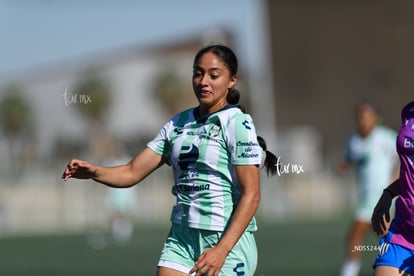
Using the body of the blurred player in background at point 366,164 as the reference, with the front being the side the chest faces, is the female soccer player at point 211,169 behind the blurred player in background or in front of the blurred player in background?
in front

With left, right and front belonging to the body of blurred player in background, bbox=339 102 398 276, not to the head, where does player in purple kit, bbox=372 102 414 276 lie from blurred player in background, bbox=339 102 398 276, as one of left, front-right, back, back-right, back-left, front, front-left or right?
front-left

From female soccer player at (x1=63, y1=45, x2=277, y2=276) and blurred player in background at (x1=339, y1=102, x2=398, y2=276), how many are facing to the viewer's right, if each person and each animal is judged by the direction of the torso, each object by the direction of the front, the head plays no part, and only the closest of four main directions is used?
0

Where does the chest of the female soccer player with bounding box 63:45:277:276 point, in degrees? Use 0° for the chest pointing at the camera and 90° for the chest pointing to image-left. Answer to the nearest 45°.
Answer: approximately 45°

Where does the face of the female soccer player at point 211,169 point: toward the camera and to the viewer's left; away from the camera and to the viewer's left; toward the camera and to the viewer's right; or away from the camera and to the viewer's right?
toward the camera and to the viewer's left
